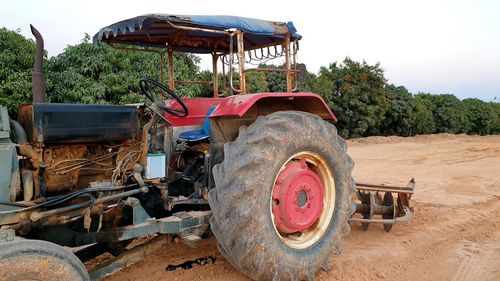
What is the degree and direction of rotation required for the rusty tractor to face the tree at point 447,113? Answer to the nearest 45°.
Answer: approximately 180°

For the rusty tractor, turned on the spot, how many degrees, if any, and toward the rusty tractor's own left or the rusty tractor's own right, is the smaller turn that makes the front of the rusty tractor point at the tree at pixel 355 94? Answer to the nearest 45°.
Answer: approximately 180°

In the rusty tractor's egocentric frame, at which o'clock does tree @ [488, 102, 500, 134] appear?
The tree is roughly at 6 o'clock from the rusty tractor.

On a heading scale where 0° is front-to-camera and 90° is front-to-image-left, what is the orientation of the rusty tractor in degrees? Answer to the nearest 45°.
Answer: approximately 45°

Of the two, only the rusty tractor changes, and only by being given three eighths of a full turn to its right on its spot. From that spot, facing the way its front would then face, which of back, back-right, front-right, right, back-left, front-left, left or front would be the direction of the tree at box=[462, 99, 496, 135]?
front-right

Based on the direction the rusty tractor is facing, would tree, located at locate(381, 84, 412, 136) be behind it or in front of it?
behind
